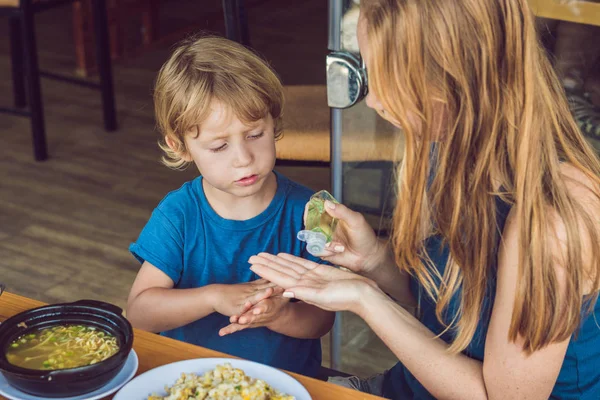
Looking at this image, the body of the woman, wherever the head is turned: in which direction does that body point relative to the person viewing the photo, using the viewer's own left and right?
facing to the left of the viewer

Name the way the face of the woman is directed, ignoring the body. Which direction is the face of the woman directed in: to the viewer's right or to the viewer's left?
to the viewer's left

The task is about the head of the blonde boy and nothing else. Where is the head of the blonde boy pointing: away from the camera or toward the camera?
toward the camera

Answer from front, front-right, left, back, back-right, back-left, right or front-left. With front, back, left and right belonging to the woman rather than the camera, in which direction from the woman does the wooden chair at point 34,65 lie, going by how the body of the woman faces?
front-right

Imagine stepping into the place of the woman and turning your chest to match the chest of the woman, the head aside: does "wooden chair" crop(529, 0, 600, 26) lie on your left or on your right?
on your right

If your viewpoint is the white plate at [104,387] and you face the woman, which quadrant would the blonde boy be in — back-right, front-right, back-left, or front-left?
front-left

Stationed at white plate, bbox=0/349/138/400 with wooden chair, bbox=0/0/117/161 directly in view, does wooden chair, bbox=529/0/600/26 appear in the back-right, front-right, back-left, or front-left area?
front-right
